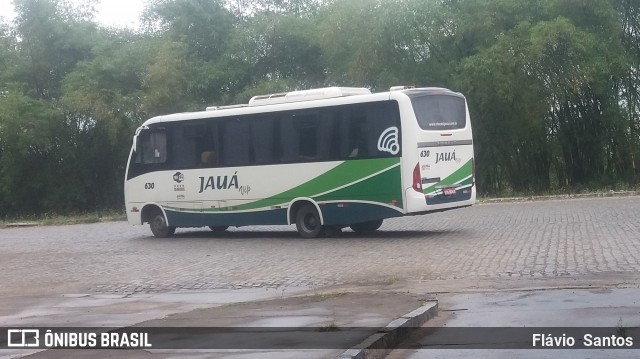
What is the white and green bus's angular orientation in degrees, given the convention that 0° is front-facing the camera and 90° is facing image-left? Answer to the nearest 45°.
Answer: approximately 135°
